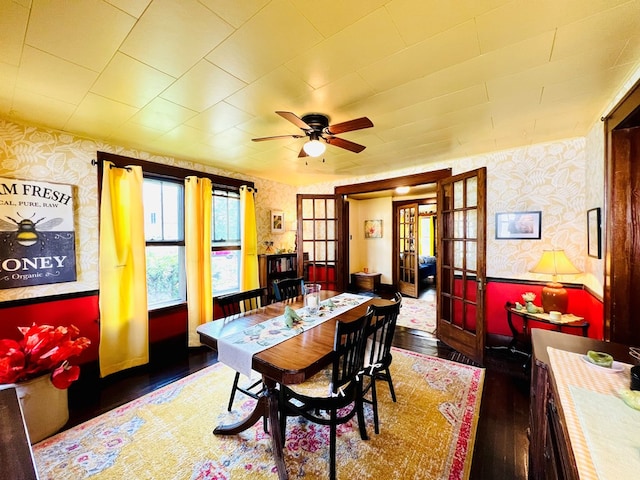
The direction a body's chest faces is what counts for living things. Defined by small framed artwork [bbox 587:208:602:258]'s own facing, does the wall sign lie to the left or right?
on its left

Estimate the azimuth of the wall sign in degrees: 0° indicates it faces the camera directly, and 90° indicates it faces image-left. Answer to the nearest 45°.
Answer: approximately 315°

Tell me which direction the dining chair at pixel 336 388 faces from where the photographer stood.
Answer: facing away from the viewer and to the left of the viewer

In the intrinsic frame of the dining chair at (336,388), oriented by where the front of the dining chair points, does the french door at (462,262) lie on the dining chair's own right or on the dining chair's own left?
on the dining chair's own right

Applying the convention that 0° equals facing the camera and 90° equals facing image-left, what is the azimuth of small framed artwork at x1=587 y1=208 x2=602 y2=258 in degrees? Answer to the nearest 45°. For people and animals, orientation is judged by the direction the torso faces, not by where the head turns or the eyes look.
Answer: approximately 90°

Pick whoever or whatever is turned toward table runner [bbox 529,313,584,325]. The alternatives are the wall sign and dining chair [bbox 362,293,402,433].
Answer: the wall sign

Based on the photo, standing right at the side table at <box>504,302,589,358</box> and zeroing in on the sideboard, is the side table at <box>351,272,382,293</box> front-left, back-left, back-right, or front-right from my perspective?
back-right

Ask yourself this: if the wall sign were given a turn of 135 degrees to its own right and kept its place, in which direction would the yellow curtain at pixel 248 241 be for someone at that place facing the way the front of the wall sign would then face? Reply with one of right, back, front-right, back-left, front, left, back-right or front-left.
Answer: back

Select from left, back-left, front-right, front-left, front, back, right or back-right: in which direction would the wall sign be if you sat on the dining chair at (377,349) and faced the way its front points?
front-left

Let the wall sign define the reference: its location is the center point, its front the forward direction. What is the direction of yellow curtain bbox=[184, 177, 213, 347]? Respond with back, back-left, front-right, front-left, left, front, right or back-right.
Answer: front-left

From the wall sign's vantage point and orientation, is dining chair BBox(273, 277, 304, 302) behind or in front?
in front

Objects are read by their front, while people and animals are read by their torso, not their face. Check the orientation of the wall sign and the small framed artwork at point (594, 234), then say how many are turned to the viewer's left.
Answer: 1

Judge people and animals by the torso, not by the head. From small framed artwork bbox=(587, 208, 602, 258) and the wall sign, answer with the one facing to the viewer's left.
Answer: the small framed artwork

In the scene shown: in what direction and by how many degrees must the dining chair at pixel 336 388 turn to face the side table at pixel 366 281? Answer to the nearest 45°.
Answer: approximately 45° to its right

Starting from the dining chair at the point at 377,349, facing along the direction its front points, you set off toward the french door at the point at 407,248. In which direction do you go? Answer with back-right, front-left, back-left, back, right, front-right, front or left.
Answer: front-right

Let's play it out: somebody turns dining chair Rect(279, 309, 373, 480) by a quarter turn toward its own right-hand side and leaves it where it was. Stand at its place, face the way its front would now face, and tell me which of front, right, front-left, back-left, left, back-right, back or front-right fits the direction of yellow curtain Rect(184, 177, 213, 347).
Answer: left

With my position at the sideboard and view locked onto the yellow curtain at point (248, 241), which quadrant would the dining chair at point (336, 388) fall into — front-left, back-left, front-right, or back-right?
front-left

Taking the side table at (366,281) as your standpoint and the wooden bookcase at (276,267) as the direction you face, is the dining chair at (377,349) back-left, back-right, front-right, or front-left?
front-left

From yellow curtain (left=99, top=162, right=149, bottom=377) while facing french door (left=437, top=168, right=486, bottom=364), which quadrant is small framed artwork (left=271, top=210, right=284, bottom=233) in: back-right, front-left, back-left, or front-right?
front-left

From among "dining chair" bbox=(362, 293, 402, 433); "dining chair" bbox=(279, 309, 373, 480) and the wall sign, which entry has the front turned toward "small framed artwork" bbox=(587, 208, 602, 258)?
the wall sign

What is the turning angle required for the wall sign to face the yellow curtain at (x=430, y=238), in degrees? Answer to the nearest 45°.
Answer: approximately 45° to its left
